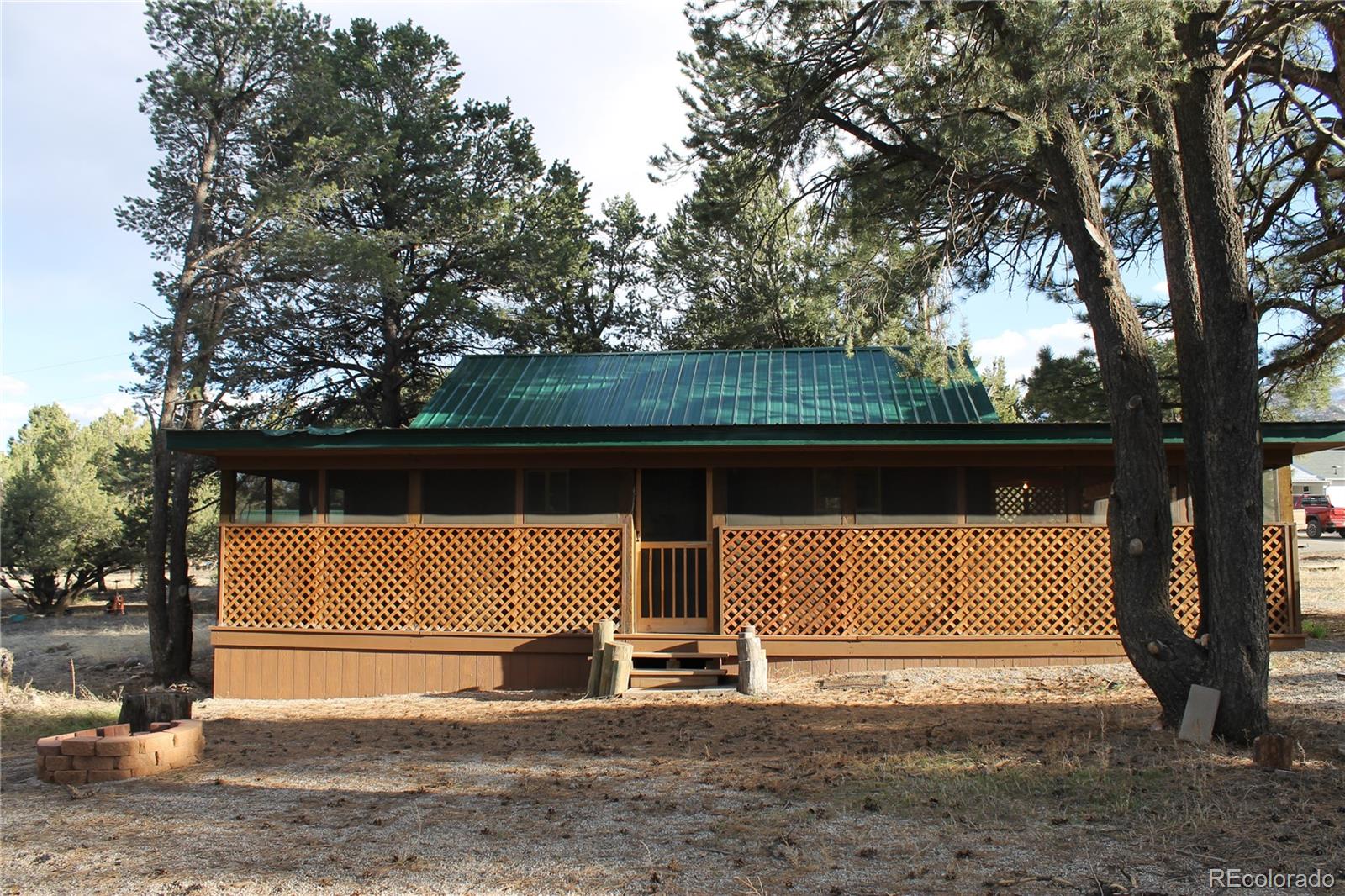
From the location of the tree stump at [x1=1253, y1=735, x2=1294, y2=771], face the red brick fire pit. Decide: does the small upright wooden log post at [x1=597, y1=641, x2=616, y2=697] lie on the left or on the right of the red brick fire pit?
right

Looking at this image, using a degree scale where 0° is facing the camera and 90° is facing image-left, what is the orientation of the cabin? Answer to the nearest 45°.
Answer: approximately 0°

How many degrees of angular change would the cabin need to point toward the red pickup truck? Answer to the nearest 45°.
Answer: approximately 135° to its left

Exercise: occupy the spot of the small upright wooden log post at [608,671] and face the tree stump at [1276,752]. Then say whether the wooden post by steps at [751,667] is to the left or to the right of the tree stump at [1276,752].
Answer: left

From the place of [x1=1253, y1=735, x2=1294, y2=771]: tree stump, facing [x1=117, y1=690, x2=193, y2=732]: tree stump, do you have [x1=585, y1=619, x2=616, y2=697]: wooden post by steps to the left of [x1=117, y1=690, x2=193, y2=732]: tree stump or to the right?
right

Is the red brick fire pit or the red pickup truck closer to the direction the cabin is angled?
the red brick fire pit

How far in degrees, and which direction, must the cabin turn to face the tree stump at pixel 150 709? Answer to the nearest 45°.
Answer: approximately 45° to its right

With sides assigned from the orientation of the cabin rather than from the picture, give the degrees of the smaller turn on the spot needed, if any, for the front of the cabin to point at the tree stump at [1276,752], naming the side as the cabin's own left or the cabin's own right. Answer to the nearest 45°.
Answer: approximately 45° to the cabin's own left
